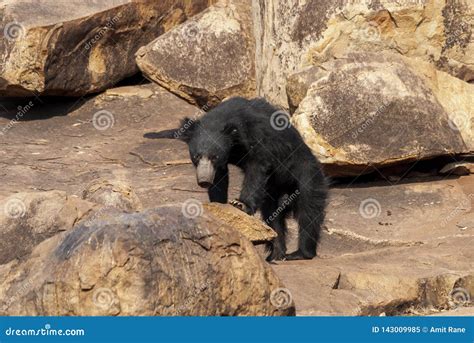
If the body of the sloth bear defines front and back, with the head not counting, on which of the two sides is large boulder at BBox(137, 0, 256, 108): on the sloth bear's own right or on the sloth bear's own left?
on the sloth bear's own right

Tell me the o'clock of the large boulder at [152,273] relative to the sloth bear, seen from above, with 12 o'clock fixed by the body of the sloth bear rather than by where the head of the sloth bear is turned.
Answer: The large boulder is roughly at 11 o'clock from the sloth bear.

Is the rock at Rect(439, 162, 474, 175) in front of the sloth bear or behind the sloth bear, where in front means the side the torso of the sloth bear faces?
behind

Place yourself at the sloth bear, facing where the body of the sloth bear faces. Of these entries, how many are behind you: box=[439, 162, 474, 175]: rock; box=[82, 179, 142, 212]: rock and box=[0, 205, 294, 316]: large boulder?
1

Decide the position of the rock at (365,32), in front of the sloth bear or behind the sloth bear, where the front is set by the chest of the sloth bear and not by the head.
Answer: behind

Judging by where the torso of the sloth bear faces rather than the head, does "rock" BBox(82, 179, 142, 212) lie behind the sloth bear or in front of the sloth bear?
in front
